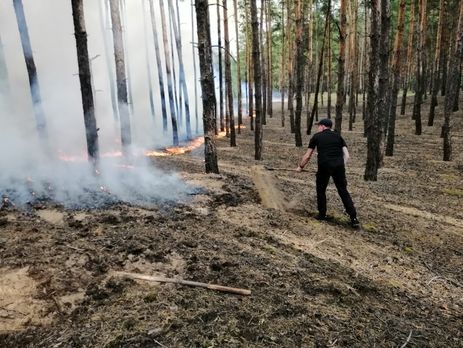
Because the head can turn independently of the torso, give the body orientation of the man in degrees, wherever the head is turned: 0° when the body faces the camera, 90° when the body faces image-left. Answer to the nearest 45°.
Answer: approximately 135°

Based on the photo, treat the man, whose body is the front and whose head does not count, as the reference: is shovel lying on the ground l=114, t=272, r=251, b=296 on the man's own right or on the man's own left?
on the man's own left

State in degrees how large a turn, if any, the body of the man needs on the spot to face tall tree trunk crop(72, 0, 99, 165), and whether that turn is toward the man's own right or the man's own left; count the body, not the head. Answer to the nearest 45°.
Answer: approximately 45° to the man's own left

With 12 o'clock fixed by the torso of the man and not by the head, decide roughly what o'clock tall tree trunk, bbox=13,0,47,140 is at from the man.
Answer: The tall tree trunk is roughly at 11 o'clock from the man.

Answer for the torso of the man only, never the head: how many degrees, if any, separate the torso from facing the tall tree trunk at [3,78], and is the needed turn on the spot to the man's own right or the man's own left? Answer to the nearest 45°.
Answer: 0° — they already face it

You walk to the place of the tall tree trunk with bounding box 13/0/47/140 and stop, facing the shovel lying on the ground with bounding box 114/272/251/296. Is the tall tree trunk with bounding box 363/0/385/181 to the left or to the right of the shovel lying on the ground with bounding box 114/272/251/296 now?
left
